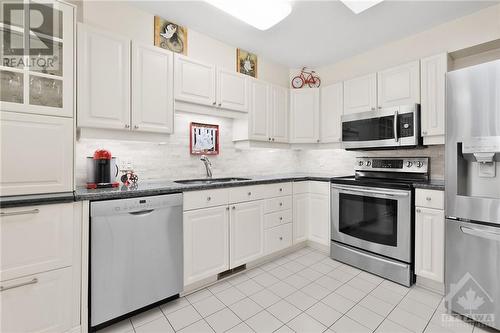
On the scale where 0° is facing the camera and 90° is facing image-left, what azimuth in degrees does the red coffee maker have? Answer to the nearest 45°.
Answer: approximately 0°

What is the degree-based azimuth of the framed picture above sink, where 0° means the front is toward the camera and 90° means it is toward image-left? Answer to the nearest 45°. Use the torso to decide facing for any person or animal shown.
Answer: approximately 315°

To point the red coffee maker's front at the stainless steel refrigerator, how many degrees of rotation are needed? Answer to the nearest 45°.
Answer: approximately 45° to its left
